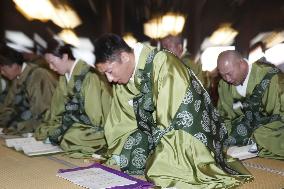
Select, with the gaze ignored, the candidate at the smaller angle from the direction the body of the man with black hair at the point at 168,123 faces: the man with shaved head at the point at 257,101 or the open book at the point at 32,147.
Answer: the open book

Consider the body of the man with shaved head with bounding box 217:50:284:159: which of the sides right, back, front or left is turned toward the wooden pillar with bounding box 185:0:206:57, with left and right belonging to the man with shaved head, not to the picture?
right

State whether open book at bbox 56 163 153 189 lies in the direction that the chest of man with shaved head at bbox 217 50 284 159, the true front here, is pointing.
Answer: yes

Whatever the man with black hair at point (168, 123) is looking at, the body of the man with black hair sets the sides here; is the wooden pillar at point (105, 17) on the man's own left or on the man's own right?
on the man's own right

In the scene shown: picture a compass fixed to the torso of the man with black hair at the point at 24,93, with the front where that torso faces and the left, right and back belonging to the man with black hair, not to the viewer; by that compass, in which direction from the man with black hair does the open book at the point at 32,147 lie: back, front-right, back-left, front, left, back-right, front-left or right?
front-left

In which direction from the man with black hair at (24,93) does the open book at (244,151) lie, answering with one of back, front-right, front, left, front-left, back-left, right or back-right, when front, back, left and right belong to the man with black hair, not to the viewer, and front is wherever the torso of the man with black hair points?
left

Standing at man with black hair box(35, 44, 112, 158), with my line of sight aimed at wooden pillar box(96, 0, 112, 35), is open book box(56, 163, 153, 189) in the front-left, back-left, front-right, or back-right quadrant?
back-right

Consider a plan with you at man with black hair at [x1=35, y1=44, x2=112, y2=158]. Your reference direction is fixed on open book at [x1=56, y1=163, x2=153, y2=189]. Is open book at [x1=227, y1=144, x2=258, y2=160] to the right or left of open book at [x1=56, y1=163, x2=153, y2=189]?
left

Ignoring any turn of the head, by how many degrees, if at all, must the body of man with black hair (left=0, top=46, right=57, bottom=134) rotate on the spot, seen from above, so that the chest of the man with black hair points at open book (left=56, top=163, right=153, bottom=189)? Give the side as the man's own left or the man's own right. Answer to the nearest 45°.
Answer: approximately 45° to the man's own left
